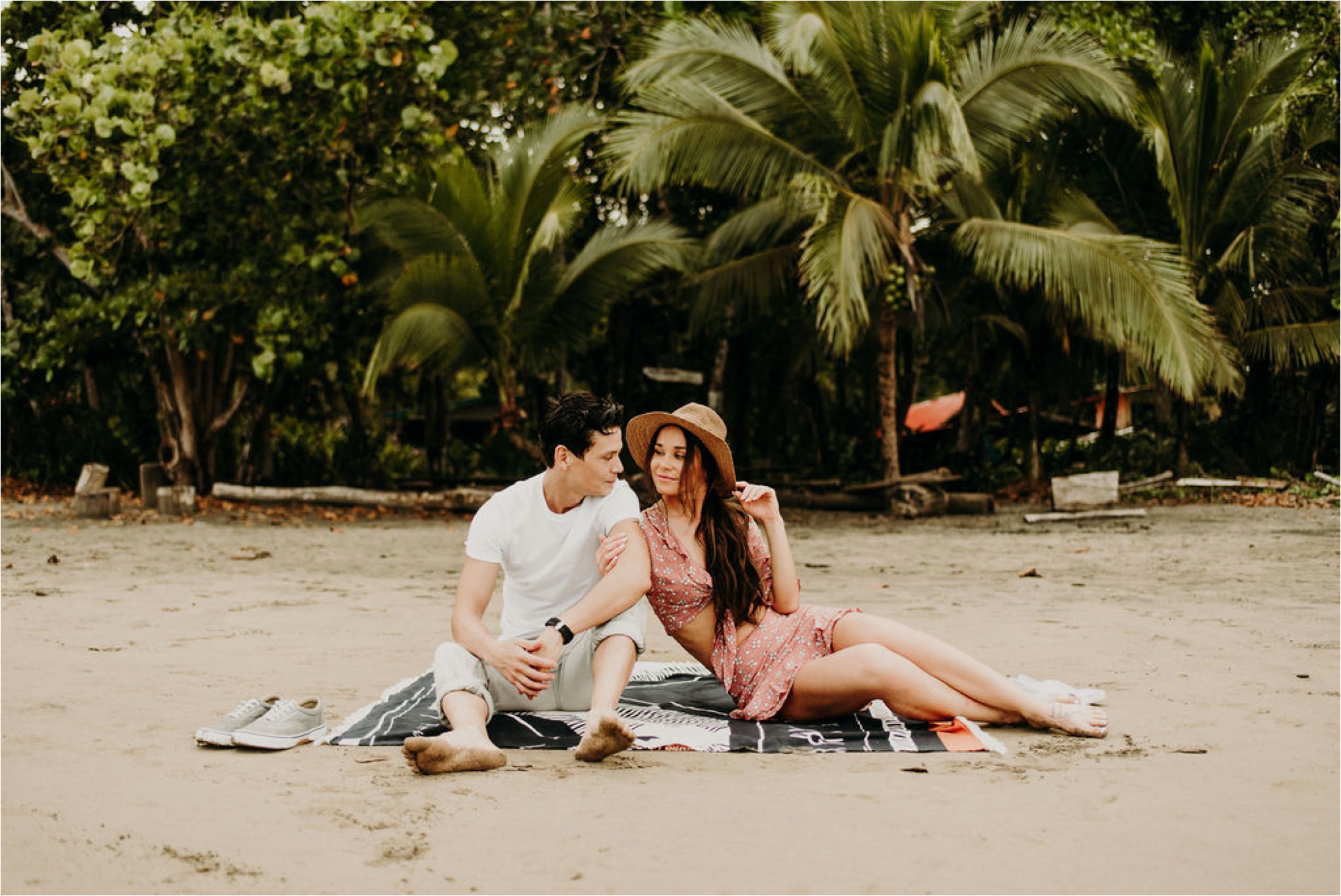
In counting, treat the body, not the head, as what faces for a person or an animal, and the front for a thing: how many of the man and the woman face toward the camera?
2

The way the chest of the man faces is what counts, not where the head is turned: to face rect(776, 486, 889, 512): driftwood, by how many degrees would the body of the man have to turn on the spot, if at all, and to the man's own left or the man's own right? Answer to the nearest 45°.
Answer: approximately 180°

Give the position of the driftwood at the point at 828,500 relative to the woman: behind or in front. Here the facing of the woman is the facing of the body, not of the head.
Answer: behind

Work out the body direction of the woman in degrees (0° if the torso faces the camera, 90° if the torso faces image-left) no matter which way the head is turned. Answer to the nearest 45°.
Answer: approximately 0°

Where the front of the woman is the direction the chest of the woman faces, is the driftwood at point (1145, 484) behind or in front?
behind

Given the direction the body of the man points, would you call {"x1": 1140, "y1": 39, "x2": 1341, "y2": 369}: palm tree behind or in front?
behind

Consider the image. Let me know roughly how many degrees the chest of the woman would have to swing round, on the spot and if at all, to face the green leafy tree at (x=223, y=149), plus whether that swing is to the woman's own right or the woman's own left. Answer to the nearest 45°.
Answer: approximately 135° to the woman's own right
